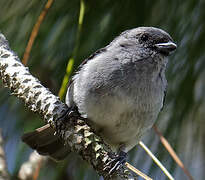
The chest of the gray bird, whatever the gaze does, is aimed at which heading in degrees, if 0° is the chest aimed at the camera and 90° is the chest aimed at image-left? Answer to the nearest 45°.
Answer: approximately 315°
